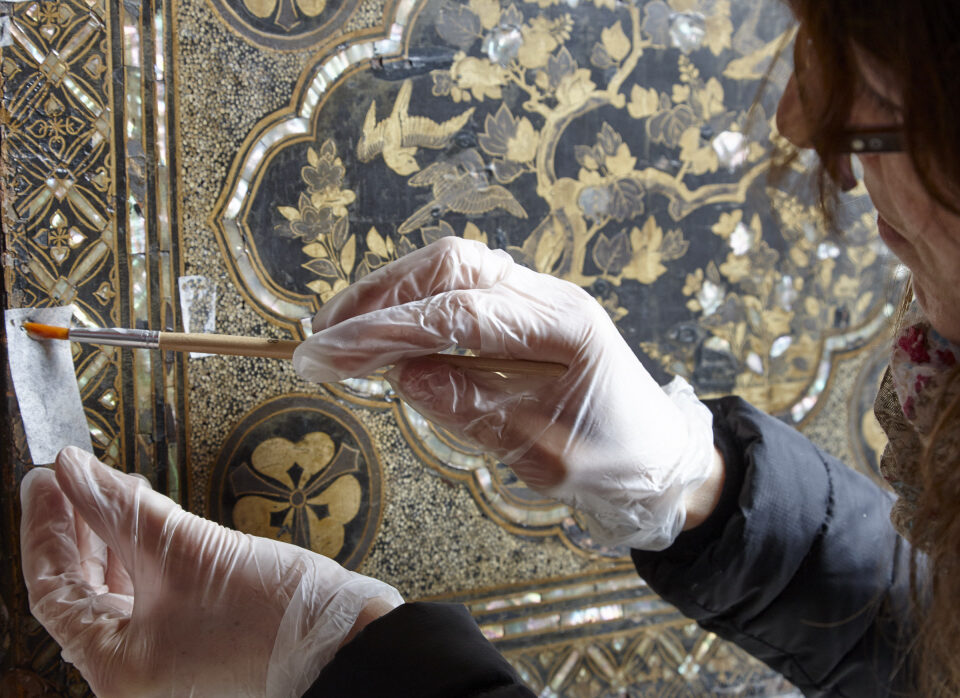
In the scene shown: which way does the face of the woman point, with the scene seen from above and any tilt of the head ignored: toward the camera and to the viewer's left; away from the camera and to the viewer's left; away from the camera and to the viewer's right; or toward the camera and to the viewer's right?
away from the camera and to the viewer's left

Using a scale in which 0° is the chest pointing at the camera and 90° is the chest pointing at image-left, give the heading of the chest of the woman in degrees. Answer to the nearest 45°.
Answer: approximately 90°
